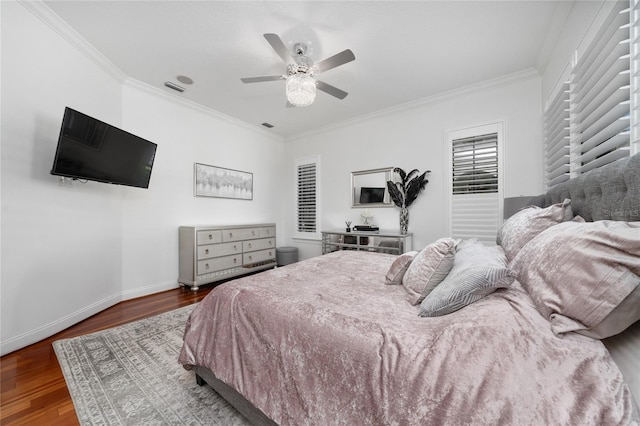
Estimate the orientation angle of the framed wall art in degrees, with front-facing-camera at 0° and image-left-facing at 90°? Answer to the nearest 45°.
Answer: approximately 315°

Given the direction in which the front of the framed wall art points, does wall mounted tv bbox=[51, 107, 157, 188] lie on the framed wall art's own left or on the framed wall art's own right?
on the framed wall art's own right

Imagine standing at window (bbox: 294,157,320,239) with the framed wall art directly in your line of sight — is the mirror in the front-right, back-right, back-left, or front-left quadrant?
back-left

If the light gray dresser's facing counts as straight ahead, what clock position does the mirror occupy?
The mirror is roughly at 11 o'clock from the light gray dresser.

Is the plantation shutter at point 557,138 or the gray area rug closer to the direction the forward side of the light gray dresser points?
the plantation shutter
